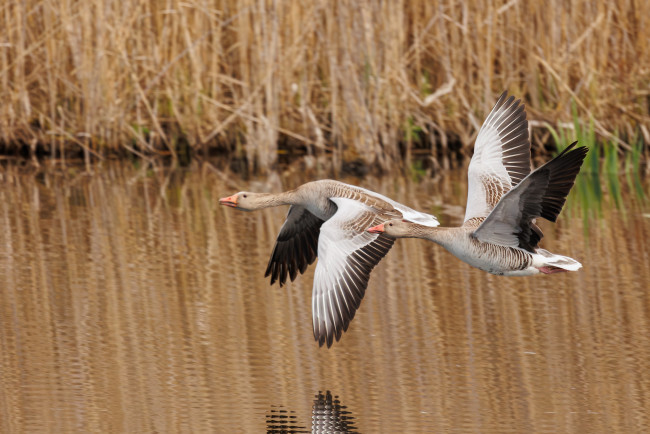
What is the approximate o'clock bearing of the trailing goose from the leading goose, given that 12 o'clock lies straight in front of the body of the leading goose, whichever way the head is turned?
The trailing goose is roughly at 7 o'clock from the leading goose.

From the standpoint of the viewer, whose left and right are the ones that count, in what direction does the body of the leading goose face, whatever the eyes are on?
facing to the left of the viewer

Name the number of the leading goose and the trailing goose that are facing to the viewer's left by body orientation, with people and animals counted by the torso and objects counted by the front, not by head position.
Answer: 2

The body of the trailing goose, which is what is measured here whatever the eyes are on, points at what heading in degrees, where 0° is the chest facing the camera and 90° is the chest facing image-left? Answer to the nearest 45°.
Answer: approximately 90°

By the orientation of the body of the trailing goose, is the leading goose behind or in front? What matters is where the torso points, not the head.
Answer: in front
